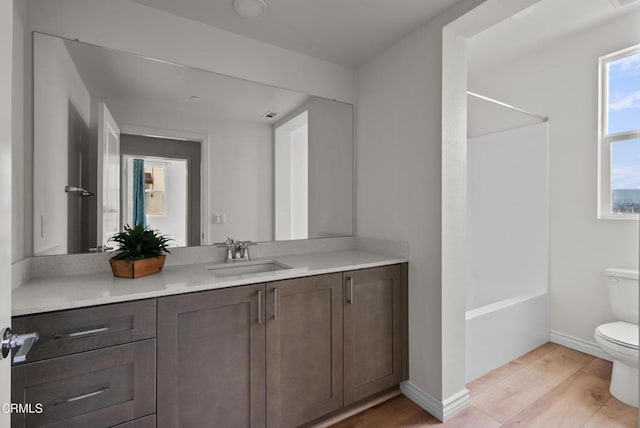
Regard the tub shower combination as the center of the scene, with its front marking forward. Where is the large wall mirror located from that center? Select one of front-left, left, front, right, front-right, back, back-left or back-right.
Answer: right

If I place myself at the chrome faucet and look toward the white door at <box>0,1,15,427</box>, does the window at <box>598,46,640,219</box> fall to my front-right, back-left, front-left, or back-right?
back-left

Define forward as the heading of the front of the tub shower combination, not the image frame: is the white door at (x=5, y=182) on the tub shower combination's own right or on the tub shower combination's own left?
on the tub shower combination's own right

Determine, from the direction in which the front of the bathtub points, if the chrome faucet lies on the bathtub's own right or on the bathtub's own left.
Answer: on the bathtub's own right

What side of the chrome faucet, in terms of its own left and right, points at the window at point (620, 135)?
left

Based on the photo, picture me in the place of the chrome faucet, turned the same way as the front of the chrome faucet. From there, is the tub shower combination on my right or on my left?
on my left

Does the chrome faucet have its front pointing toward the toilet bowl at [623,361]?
no

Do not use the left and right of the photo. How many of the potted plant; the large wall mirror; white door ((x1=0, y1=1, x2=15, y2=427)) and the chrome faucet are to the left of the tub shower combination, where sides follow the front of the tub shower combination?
0

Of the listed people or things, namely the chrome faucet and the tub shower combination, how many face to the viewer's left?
0

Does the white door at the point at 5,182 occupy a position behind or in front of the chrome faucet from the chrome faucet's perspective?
in front

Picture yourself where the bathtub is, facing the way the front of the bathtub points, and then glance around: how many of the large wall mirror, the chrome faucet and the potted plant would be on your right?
3

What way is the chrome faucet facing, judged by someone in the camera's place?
facing the viewer

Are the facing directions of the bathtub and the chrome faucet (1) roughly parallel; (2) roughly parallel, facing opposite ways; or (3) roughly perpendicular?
roughly parallel

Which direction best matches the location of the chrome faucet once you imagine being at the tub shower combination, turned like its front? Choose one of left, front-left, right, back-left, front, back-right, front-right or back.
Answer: right

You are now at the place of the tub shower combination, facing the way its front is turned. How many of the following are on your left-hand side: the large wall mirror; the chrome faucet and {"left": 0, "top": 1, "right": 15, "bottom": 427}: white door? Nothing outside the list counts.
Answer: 0

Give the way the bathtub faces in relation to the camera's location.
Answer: facing the viewer and to the right of the viewer

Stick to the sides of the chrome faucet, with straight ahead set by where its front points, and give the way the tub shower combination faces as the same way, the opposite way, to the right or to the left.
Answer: the same way
